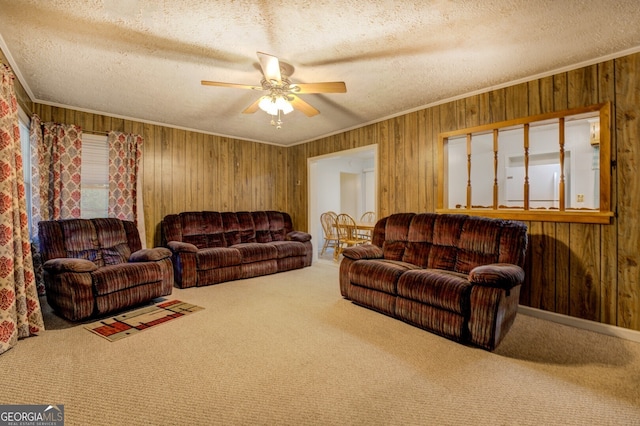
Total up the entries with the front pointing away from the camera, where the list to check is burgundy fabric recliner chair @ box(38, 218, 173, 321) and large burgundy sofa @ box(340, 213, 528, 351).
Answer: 0

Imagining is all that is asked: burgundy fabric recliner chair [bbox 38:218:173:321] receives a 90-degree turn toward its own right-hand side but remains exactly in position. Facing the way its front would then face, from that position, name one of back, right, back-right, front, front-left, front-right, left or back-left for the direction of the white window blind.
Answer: back-right

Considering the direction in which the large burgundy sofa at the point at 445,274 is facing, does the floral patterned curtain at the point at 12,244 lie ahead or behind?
ahead

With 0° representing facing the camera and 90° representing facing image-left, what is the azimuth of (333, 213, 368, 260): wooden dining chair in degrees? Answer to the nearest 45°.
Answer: approximately 225°

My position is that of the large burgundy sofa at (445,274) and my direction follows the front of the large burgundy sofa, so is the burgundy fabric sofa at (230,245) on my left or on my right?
on my right

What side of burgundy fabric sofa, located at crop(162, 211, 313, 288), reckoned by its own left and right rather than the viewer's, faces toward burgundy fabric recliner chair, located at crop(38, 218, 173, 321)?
right

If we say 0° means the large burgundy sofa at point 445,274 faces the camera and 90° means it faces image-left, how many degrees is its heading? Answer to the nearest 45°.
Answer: approximately 45°

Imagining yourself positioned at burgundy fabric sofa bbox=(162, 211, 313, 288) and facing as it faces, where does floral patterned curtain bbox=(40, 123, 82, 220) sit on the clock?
The floral patterned curtain is roughly at 4 o'clock from the burgundy fabric sofa.

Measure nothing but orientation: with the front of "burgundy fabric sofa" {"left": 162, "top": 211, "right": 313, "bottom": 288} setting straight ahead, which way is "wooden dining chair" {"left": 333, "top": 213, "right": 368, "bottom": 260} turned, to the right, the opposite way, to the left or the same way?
to the left

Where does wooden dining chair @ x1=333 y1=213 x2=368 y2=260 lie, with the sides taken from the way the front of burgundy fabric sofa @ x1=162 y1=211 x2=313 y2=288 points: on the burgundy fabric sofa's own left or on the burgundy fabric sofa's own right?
on the burgundy fabric sofa's own left

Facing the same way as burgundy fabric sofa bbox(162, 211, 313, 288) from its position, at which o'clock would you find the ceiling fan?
The ceiling fan is roughly at 1 o'clock from the burgundy fabric sofa.

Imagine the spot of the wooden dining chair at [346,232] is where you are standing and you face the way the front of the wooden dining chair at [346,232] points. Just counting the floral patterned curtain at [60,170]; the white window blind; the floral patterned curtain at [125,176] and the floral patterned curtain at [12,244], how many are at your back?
4

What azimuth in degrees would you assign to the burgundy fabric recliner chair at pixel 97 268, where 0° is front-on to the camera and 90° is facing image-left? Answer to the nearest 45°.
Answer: approximately 315°

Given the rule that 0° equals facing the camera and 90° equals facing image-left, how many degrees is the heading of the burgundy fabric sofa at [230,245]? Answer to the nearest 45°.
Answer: approximately 315°
